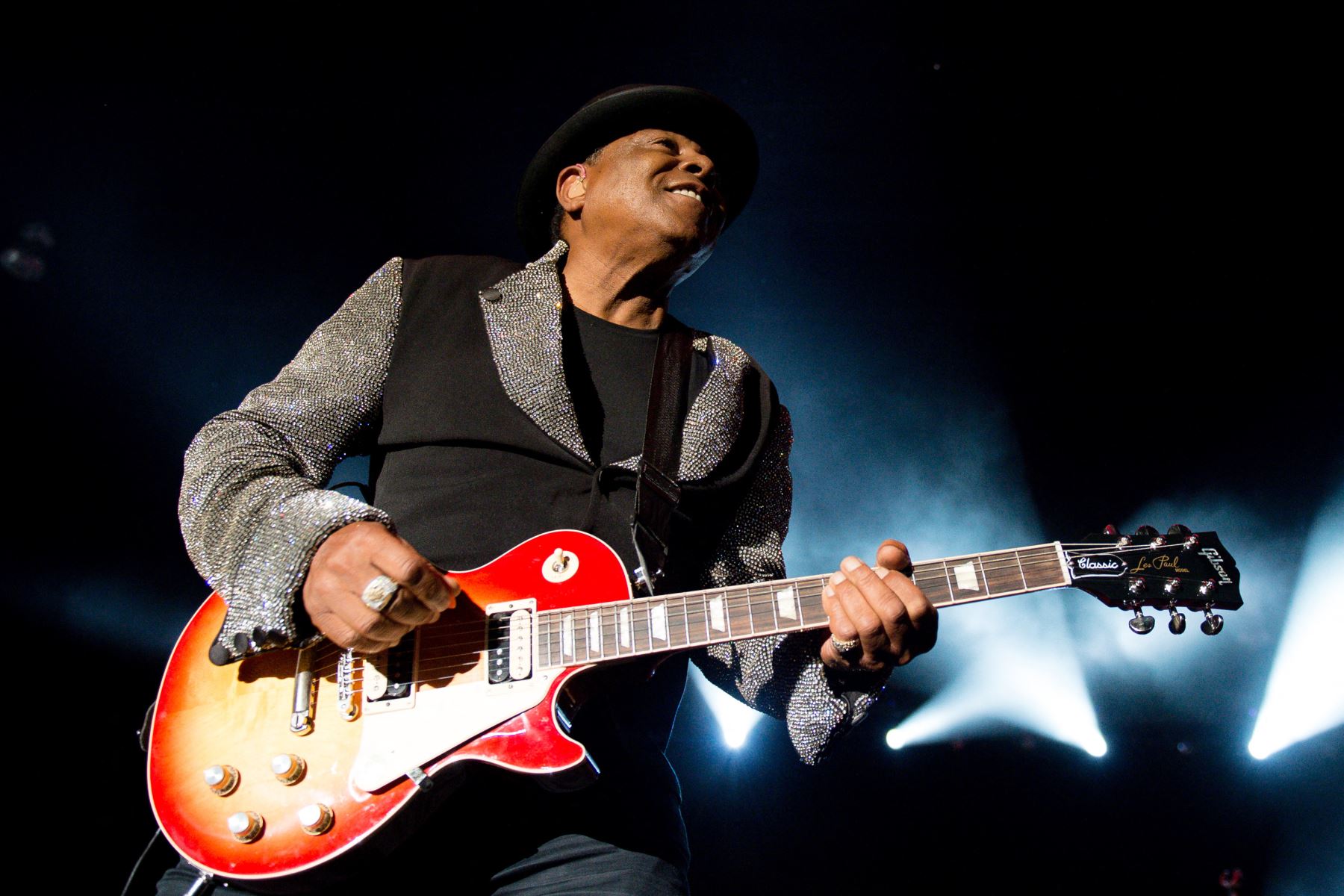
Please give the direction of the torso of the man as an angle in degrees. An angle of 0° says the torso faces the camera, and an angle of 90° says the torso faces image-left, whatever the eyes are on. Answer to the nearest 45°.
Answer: approximately 315°
